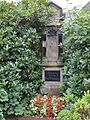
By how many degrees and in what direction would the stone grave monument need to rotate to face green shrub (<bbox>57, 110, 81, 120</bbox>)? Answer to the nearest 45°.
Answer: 0° — it already faces it

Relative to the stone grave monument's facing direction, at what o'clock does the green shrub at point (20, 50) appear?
The green shrub is roughly at 2 o'clock from the stone grave monument.

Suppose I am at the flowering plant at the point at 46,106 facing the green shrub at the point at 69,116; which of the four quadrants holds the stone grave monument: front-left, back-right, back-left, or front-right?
back-left

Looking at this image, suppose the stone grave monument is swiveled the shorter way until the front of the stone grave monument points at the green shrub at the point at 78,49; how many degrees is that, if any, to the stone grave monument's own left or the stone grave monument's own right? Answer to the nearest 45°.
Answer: approximately 45° to the stone grave monument's own left

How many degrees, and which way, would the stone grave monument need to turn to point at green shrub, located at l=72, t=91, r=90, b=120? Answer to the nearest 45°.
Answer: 0° — it already faces it

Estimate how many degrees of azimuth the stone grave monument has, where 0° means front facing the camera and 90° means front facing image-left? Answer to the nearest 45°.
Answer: approximately 0°
